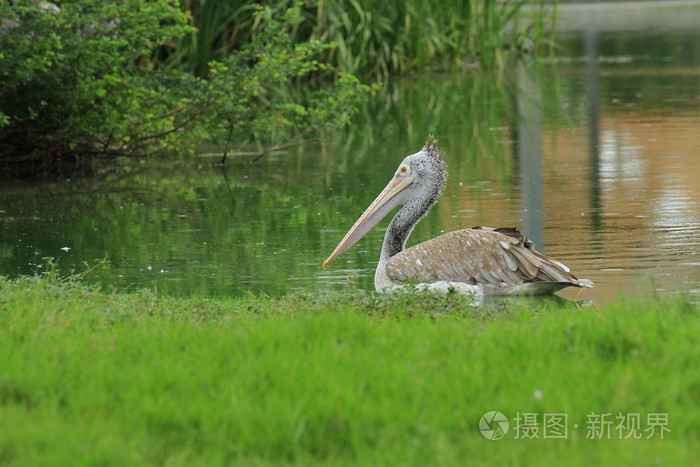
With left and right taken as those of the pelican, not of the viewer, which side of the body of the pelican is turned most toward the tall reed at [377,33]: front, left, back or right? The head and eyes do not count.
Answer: right

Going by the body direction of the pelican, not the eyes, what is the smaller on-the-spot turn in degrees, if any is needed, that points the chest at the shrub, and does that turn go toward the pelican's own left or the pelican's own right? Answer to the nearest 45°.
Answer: approximately 45° to the pelican's own right

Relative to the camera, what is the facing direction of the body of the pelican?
to the viewer's left
